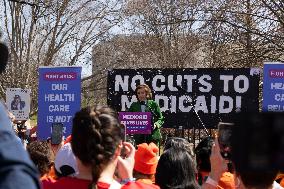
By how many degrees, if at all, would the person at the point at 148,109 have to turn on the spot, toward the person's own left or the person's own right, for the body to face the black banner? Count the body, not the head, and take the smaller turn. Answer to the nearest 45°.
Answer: approximately 180°

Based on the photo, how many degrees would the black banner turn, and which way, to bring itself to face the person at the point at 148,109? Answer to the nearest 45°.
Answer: approximately 45° to its right

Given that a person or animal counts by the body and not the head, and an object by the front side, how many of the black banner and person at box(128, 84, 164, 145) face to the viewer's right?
0

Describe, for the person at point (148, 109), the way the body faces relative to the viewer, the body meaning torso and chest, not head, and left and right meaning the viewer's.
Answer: facing the viewer and to the left of the viewer

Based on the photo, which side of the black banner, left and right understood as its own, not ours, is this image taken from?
front
